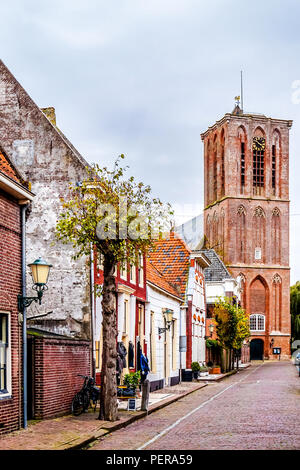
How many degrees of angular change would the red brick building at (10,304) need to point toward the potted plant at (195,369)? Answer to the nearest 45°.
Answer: approximately 135° to its left

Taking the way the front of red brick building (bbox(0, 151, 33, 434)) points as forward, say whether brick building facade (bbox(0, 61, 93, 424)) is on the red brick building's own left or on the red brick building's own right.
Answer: on the red brick building's own left

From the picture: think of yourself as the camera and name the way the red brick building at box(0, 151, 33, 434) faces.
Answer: facing the viewer and to the right of the viewer
